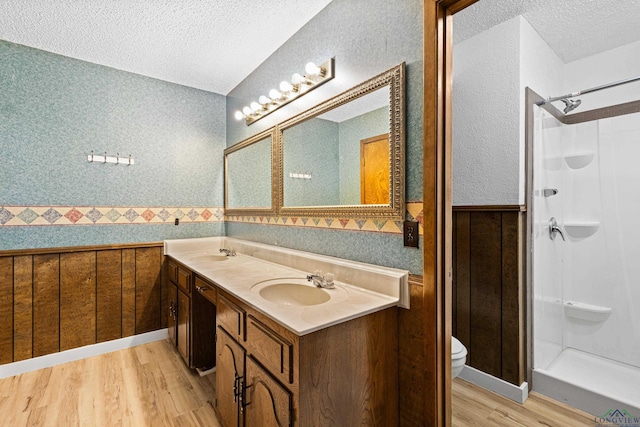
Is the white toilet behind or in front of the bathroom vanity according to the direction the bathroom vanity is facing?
behind

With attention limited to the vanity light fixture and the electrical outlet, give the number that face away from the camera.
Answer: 0

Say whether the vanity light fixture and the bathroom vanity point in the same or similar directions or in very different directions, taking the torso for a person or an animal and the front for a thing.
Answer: same or similar directions

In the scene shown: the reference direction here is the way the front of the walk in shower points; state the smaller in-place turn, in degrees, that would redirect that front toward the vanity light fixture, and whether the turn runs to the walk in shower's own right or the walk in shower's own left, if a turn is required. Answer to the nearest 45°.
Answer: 0° — it already faces it

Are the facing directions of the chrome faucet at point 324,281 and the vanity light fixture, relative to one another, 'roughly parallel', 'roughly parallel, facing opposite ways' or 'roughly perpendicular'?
roughly parallel

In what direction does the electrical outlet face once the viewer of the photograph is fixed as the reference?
facing the viewer and to the left of the viewer

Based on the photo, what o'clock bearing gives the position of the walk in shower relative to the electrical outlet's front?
The walk in shower is roughly at 6 o'clock from the electrical outlet.

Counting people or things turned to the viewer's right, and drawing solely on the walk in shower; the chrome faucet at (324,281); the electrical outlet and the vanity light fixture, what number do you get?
0

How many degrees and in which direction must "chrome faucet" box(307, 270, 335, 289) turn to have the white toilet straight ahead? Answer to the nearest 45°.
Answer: approximately 135° to its left

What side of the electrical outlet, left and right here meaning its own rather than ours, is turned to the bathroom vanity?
right
